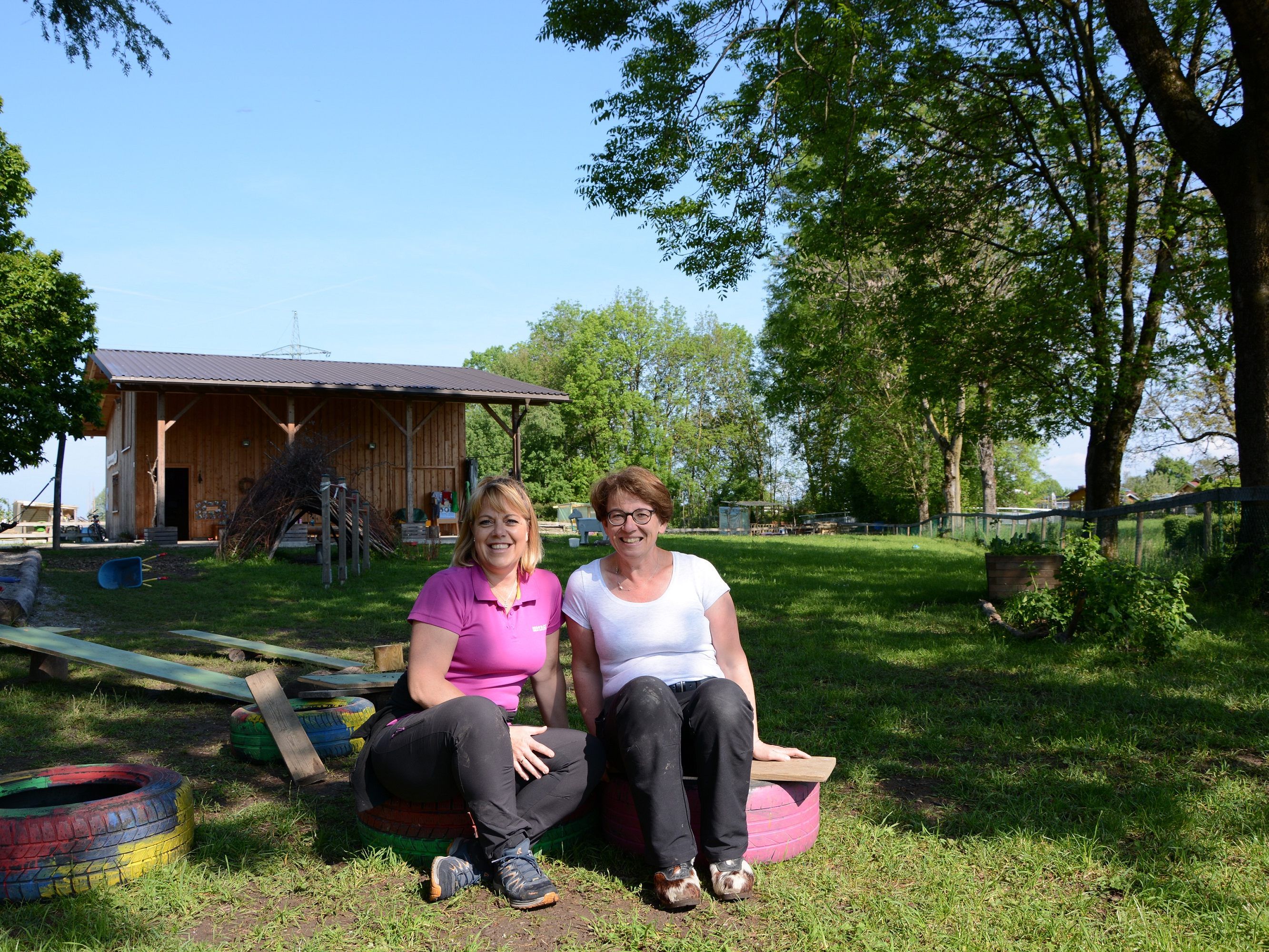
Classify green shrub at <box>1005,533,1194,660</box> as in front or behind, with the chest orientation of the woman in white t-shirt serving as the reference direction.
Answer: behind

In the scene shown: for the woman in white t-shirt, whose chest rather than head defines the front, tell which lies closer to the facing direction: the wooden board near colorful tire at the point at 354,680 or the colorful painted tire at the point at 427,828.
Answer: the colorful painted tire

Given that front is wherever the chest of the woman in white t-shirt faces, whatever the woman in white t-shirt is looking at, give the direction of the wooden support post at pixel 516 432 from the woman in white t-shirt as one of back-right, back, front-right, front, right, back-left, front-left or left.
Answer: back

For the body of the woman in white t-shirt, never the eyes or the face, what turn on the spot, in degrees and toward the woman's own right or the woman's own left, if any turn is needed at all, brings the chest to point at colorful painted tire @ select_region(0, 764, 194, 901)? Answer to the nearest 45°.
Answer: approximately 90° to the woman's own right

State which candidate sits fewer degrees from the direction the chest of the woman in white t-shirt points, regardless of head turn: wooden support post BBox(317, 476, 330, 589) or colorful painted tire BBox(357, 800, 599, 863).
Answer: the colorful painted tire

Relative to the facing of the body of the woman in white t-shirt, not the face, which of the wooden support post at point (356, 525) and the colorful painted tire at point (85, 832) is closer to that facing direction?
the colorful painted tire

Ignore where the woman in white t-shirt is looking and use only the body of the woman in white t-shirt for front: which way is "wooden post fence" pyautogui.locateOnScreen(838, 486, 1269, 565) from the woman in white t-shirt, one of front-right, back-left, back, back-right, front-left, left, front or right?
back-left

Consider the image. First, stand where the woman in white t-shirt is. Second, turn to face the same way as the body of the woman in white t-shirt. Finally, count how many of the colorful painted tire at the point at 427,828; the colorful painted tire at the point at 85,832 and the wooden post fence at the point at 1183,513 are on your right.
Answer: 2

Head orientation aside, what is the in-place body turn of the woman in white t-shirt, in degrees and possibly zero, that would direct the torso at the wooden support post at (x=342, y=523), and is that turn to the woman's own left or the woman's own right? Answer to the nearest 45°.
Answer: approximately 135° to the woman's own right

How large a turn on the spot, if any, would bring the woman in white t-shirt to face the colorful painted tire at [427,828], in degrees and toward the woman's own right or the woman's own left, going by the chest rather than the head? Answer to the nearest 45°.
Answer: approximately 90° to the woman's own right

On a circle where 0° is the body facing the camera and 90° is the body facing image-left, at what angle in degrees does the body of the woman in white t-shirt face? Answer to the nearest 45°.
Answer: approximately 0°

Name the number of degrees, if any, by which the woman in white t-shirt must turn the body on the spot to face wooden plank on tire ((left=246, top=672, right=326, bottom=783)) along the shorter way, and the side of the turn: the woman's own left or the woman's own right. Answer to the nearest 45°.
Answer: approximately 135° to the woman's own right

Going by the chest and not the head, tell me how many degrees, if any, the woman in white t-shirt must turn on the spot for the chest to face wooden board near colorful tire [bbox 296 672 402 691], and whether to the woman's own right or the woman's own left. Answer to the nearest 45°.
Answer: approximately 135° to the woman's own right

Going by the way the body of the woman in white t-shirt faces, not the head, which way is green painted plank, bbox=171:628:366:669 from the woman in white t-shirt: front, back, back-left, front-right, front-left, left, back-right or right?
back-right
